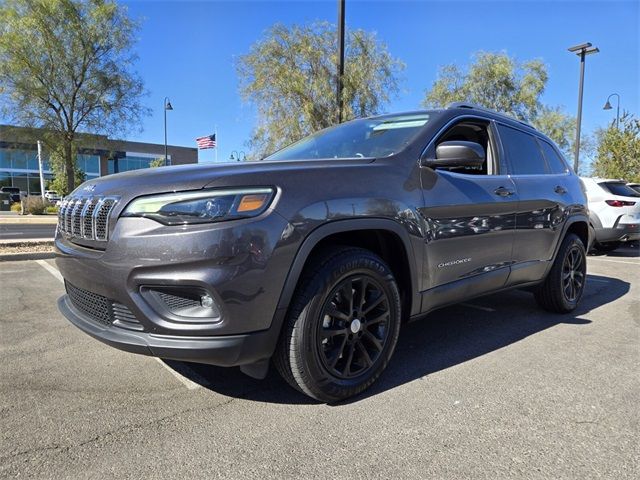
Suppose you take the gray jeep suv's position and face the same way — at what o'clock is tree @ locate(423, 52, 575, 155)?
The tree is roughly at 5 o'clock from the gray jeep suv.

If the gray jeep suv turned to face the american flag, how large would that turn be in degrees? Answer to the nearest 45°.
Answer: approximately 135° to its right

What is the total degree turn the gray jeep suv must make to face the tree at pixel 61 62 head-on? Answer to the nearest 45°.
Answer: approximately 90° to its right

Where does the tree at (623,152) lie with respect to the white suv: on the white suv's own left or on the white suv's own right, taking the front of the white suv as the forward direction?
on the white suv's own right

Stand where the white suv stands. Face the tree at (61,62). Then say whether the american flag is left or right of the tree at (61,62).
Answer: right

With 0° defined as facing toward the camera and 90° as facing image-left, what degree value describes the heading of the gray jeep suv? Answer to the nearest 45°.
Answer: approximately 45°

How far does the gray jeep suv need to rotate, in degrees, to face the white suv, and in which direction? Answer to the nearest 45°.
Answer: approximately 180°

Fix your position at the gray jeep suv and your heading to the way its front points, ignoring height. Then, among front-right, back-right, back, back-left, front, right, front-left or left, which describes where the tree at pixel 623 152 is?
back
